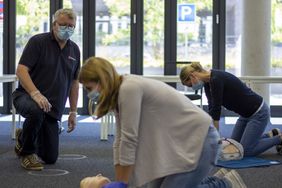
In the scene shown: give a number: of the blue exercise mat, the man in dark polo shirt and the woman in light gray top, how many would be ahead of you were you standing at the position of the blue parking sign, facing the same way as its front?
3

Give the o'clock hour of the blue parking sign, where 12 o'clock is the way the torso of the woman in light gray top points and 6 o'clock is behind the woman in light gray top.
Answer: The blue parking sign is roughly at 3 o'clock from the woman in light gray top.

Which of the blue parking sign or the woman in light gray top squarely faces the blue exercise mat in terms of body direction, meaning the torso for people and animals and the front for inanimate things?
the blue parking sign

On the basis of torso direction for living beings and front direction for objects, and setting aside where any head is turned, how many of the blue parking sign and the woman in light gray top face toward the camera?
1

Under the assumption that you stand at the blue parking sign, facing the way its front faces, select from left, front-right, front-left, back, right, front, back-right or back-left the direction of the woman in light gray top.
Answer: front

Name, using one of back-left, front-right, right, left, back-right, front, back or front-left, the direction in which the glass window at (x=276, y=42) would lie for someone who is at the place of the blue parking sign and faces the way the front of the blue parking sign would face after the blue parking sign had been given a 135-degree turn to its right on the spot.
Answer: back-right

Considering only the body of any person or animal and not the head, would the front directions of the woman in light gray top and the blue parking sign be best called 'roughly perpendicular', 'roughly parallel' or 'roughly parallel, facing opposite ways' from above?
roughly perpendicular

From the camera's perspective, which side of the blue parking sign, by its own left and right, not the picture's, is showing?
front

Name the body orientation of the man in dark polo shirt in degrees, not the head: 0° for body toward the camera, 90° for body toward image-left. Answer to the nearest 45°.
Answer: approximately 315°

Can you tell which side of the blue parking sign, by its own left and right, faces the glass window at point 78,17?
front

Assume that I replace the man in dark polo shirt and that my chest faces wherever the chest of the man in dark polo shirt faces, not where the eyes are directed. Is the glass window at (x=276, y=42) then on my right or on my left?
on my left

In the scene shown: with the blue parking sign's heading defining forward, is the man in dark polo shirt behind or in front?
in front
